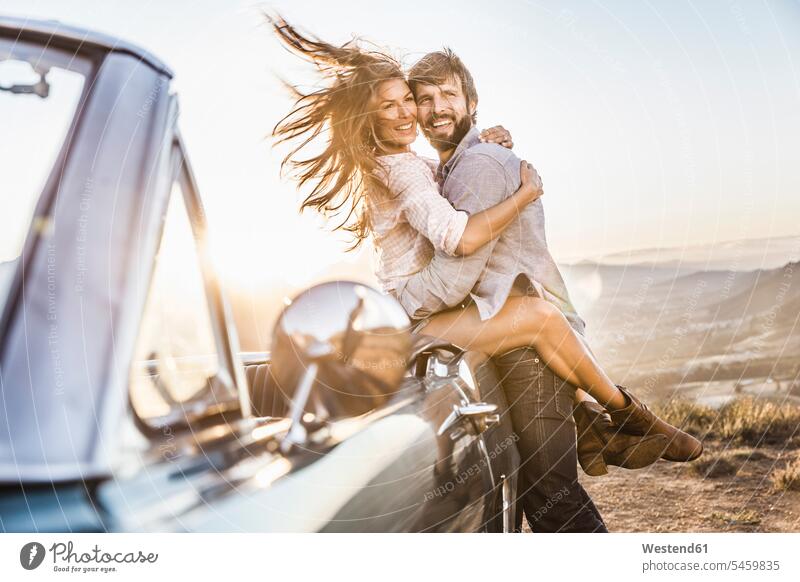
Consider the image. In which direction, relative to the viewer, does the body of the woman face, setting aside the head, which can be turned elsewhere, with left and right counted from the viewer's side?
facing to the right of the viewer

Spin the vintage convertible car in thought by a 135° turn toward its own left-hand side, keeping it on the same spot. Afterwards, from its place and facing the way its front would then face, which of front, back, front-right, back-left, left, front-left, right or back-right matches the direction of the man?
front-left

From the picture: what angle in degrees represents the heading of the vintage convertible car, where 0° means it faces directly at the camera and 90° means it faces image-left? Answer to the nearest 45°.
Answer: approximately 45°

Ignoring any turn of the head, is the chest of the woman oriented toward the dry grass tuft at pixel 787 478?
yes
